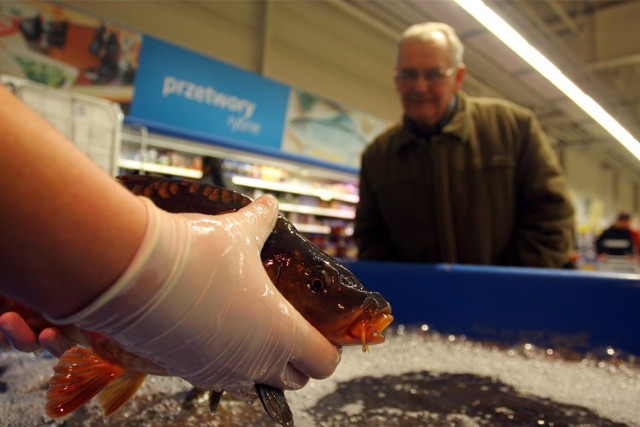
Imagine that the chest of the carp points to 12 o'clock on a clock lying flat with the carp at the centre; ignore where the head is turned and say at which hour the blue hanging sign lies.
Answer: The blue hanging sign is roughly at 9 o'clock from the carp.

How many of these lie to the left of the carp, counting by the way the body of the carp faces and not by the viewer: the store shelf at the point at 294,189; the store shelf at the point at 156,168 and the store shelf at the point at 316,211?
3

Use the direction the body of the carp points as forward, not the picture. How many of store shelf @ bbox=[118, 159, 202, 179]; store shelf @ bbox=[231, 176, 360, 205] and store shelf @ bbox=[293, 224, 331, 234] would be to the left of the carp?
3

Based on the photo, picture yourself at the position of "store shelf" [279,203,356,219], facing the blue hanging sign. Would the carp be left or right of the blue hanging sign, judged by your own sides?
left

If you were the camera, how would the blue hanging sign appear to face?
facing the viewer and to the right of the viewer

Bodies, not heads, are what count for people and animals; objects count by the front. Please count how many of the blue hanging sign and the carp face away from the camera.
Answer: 0

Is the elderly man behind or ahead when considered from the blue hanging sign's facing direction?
ahead

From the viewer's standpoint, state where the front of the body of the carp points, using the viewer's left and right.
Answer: facing to the right of the viewer

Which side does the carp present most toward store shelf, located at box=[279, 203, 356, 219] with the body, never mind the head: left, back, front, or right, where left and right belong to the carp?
left

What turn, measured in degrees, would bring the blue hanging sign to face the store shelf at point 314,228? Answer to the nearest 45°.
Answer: approximately 90° to its left

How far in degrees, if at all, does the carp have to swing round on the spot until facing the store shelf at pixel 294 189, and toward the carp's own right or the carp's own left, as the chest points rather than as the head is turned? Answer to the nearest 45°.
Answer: approximately 90° to the carp's own left

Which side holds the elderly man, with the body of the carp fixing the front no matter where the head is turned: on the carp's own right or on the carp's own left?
on the carp's own left

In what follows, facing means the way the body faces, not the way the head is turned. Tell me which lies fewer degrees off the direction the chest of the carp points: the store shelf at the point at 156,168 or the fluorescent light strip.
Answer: the fluorescent light strip
